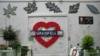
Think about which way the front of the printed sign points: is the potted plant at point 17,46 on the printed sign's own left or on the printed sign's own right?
on the printed sign's own right

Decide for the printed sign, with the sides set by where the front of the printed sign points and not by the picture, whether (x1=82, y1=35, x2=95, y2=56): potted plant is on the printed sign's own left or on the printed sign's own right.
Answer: on the printed sign's own left

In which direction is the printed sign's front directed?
toward the camera

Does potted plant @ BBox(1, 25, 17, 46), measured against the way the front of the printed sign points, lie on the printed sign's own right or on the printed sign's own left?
on the printed sign's own right

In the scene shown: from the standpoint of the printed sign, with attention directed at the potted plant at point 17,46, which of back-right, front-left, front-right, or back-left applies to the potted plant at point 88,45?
back-left

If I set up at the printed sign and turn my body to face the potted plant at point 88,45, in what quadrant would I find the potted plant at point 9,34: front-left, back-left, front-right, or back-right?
back-right
